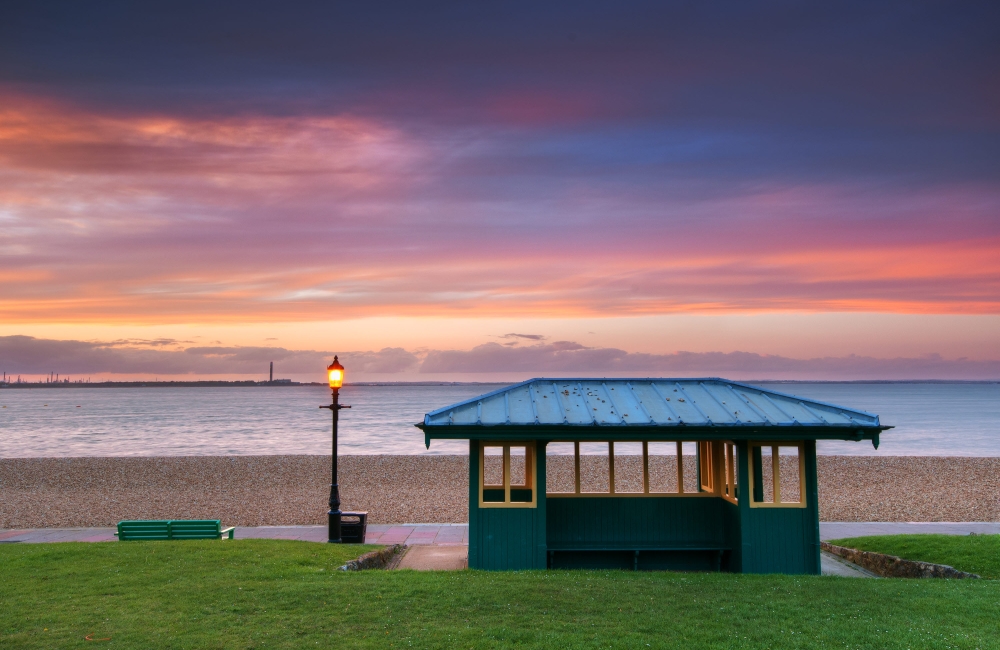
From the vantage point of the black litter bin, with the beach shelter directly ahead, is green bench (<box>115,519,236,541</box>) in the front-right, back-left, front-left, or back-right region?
back-right

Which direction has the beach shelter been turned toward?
toward the camera

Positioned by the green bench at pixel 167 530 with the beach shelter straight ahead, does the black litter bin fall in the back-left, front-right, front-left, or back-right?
front-left

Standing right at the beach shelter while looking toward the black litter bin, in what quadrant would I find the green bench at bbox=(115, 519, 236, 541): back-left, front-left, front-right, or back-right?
front-left

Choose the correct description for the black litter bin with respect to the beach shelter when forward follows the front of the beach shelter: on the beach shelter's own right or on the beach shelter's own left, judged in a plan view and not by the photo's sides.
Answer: on the beach shelter's own right

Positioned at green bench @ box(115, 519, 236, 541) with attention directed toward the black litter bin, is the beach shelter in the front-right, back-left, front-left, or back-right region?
front-right

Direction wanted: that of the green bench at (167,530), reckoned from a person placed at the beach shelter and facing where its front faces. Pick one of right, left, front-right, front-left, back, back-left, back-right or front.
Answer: right

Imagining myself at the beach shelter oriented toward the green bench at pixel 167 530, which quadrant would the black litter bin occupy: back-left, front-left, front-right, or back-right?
front-right
